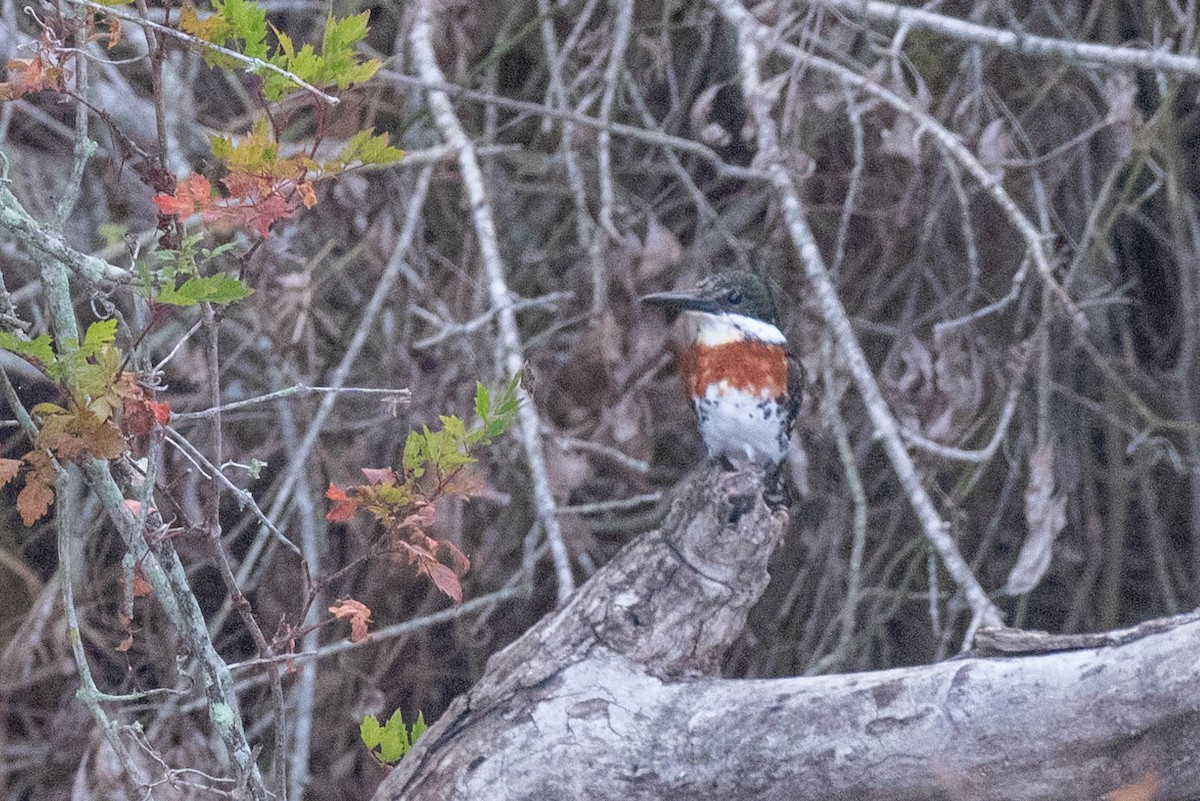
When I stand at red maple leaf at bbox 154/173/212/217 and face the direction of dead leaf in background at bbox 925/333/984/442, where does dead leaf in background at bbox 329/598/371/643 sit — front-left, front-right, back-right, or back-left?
front-right

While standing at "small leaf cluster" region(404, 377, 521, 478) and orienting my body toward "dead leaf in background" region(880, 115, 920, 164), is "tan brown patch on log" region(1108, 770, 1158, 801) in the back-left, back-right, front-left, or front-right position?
front-right
